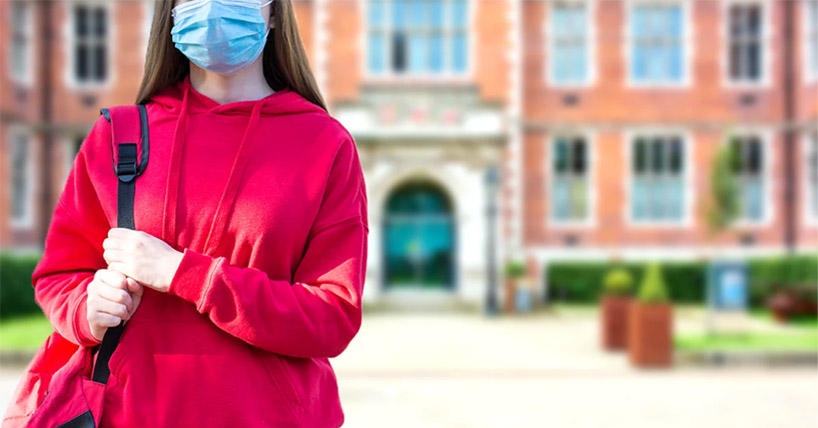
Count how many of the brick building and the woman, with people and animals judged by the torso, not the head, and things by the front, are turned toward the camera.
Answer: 2

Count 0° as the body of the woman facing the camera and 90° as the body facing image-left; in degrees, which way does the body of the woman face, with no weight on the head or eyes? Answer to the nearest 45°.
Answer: approximately 0°

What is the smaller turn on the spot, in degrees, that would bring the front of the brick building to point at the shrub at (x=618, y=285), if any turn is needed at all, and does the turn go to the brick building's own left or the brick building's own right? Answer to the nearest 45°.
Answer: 0° — it already faces it

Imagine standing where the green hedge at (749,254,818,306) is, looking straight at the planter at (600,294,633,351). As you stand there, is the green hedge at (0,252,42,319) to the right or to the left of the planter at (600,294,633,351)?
right

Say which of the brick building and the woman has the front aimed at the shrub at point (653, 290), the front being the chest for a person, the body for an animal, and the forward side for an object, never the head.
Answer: the brick building

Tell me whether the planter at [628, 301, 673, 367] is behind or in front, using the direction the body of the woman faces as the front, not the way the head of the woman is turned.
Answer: behind

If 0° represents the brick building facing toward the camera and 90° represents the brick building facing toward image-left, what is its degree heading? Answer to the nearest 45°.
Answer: approximately 0°

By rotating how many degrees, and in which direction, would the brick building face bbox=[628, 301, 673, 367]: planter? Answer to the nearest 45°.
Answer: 0° — it already faces it
